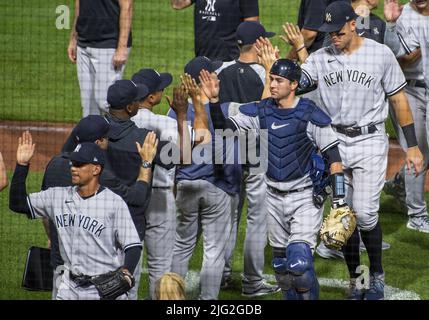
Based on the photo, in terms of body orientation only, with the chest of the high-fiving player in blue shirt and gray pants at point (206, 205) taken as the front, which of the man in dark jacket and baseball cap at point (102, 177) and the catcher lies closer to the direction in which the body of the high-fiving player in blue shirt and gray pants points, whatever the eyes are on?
the catcher

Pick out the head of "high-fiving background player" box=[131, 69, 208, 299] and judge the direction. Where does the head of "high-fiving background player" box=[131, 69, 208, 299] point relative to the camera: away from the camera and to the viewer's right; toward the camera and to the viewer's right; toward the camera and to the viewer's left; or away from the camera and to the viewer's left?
away from the camera and to the viewer's right

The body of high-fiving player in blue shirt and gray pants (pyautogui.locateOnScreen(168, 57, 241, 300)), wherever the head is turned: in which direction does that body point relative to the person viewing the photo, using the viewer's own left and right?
facing away from the viewer and to the right of the viewer

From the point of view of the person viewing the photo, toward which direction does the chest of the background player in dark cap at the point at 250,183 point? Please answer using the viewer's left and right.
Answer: facing away from the viewer and to the right of the viewer
